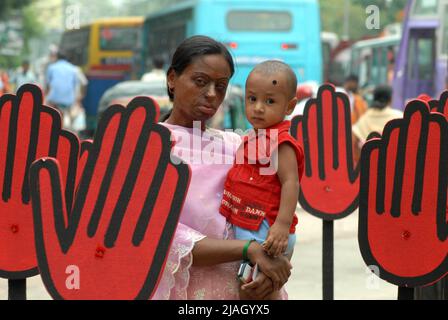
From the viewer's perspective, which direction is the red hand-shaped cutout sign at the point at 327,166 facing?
toward the camera

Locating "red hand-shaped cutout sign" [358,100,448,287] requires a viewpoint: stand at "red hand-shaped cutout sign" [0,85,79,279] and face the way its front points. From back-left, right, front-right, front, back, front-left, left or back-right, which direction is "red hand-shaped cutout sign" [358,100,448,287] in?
left

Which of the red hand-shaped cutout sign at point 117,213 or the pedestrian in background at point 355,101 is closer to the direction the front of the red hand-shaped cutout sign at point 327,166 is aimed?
the red hand-shaped cutout sign

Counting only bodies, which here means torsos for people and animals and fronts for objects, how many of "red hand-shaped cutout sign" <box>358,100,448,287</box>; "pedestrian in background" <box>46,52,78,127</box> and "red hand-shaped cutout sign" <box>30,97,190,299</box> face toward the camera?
2

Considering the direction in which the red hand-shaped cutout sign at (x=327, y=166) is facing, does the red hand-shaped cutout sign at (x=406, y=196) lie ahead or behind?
ahead
